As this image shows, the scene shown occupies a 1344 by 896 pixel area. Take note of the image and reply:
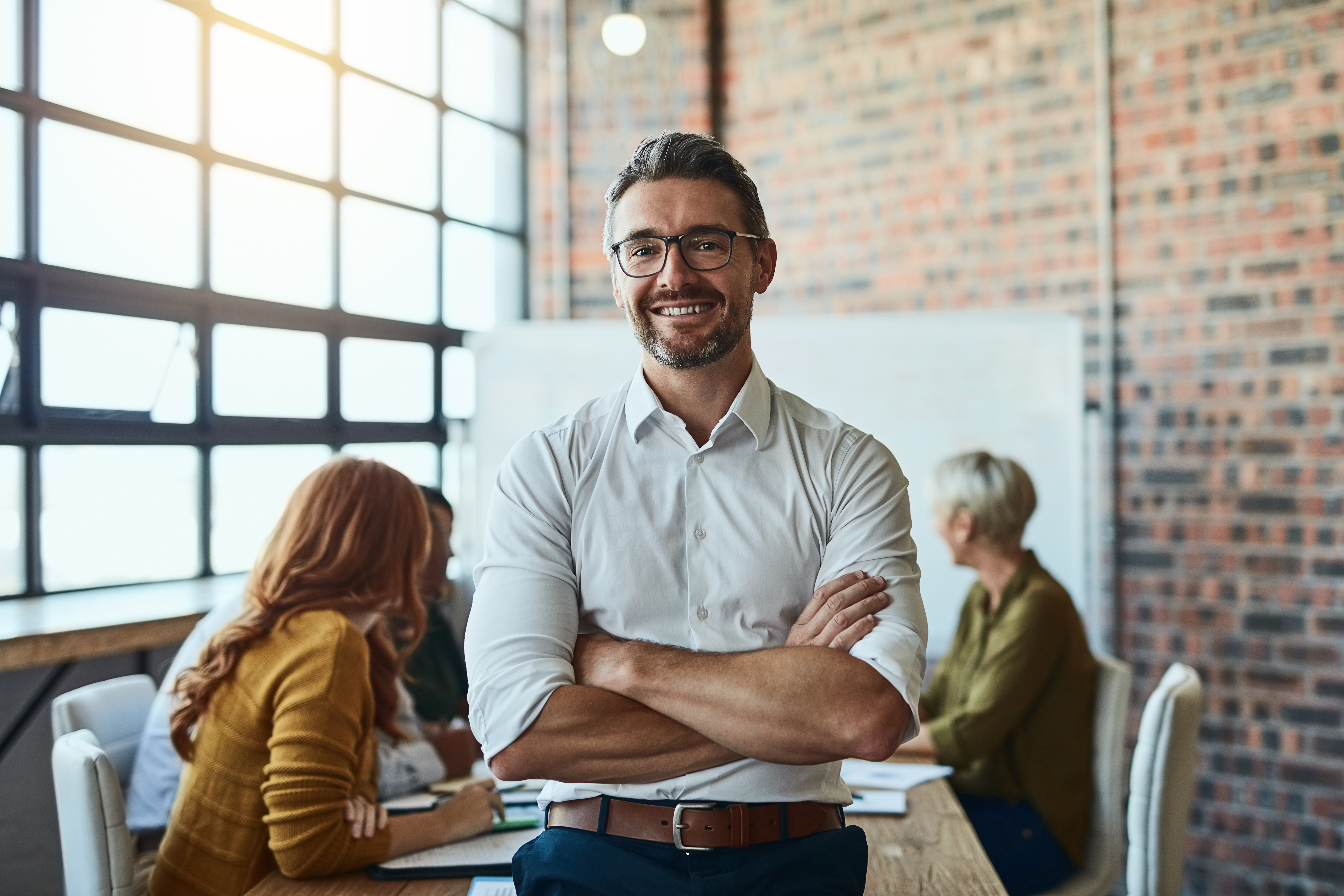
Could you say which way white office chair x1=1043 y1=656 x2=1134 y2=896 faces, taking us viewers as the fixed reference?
facing to the left of the viewer

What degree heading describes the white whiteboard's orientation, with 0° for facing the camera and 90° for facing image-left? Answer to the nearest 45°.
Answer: approximately 0°

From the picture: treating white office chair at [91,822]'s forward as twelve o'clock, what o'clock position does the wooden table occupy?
The wooden table is roughly at 1 o'clock from the white office chair.

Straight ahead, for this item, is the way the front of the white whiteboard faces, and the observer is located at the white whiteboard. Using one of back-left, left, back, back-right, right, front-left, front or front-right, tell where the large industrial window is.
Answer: right

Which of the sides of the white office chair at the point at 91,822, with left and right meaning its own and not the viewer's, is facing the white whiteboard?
front

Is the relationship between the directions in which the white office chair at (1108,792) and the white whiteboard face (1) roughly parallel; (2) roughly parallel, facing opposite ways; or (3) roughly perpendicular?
roughly perpendicular

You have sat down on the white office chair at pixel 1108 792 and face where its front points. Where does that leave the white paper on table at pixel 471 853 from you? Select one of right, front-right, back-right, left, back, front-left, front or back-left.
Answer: front-left

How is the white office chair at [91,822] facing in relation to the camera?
to the viewer's right

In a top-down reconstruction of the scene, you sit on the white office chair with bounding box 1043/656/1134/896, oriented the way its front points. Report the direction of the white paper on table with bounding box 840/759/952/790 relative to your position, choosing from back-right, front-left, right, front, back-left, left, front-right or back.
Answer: front-left

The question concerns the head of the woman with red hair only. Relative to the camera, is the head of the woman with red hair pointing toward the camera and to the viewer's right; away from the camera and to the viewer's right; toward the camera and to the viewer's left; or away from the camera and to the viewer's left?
away from the camera and to the viewer's right
